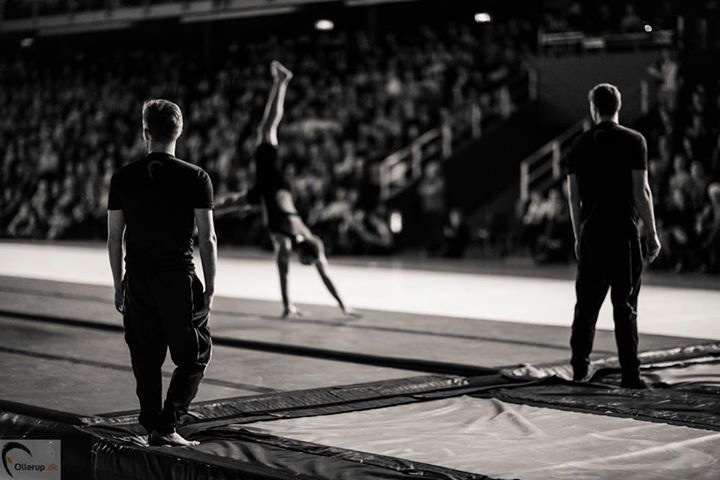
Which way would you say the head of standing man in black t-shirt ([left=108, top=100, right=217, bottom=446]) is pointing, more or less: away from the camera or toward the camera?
away from the camera

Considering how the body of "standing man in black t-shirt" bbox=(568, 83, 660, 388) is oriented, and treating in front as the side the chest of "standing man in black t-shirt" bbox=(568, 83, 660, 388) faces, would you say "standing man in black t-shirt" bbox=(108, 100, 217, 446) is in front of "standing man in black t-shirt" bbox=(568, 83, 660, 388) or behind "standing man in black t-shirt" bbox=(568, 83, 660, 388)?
behind

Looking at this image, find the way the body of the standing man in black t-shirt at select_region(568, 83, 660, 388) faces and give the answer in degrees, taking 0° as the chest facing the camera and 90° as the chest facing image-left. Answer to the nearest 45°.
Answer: approximately 180°

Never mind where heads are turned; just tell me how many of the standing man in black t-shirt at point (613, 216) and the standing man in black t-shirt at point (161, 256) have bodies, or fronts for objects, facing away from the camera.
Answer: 2

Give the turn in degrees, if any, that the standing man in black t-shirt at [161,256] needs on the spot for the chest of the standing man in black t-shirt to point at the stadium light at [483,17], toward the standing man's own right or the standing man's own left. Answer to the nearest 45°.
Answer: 0° — they already face it

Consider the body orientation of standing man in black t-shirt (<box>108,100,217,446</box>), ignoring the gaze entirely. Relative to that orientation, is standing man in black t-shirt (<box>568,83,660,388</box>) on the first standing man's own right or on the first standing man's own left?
on the first standing man's own right

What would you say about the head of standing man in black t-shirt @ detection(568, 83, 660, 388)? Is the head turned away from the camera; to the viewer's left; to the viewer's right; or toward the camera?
away from the camera

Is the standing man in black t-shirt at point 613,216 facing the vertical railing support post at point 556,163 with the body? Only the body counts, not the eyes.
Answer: yes

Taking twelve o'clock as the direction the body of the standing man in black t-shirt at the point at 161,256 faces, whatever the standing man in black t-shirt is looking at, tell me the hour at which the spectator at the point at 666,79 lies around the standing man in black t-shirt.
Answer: The spectator is roughly at 1 o'clock from the standing man in black t-shirt.

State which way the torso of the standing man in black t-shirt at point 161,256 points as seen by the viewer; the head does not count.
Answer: away from the camera
